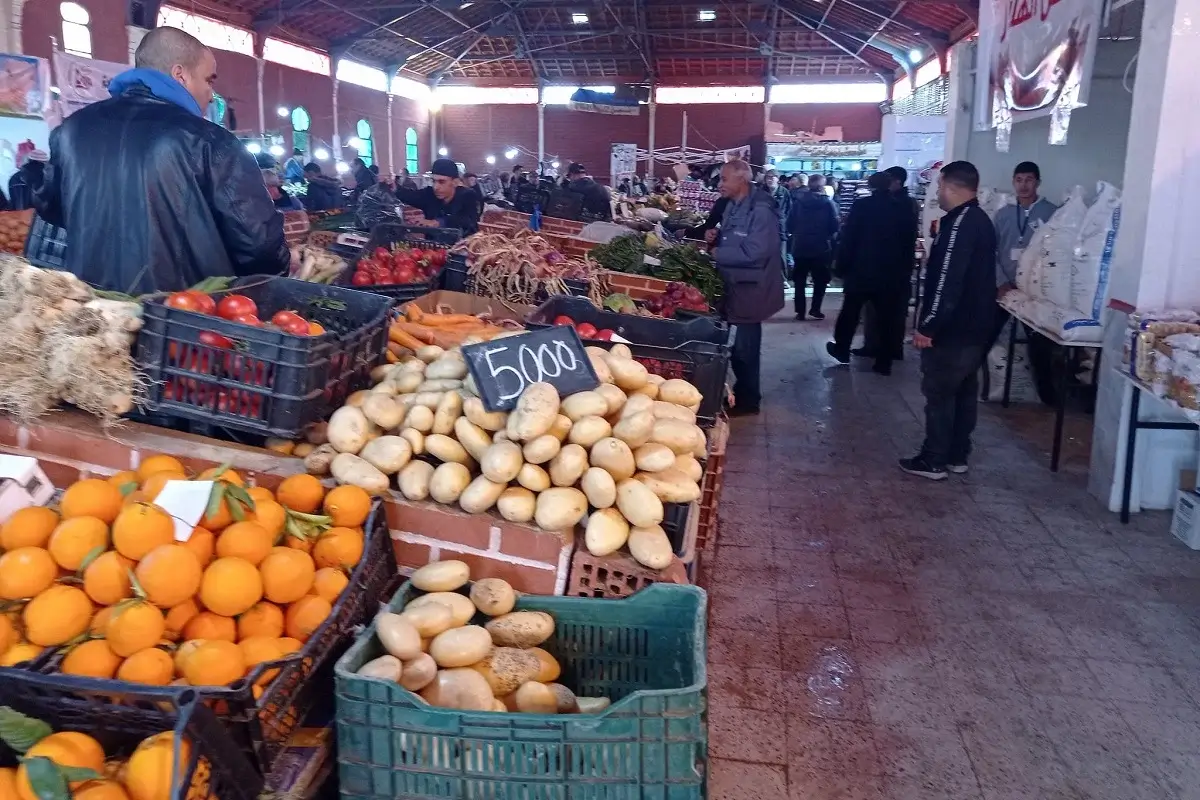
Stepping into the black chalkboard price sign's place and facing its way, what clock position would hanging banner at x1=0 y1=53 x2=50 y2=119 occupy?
The hanging banner is roughly at 5 o'clock from the black chalkboard price sign.

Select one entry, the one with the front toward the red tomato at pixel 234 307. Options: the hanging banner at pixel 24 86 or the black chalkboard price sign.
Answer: the hanging banner

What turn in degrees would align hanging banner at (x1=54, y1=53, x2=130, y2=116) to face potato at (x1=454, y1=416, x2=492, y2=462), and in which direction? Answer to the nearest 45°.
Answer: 0° — it already faces it

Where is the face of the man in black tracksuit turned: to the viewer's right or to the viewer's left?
to the viewer's left

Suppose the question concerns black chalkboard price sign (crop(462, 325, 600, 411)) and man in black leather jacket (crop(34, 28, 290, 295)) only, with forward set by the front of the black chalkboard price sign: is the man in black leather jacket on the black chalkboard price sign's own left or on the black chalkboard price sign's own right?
on the black chalkboard price sign's own right

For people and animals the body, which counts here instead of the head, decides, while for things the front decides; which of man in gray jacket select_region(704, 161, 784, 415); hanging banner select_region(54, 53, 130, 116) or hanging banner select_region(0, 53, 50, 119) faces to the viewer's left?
the man in gray jacket
